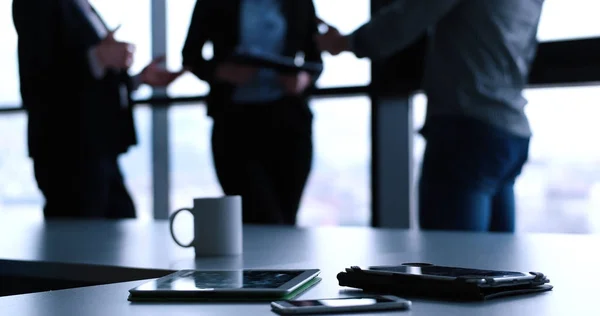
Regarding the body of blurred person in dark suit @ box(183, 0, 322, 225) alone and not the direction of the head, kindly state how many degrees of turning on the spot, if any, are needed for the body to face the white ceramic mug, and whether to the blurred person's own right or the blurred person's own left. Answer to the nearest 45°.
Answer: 0° — they already face it

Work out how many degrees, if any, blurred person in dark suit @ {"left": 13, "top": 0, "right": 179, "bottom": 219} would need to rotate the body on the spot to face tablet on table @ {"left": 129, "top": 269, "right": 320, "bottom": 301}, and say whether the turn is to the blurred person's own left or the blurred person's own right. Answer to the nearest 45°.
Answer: approximately 90° to the blurred person's own right

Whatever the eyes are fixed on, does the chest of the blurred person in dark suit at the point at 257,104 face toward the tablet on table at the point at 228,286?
yes

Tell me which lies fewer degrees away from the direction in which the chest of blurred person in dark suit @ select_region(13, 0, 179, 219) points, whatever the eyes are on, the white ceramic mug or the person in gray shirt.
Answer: the person in gray shirt

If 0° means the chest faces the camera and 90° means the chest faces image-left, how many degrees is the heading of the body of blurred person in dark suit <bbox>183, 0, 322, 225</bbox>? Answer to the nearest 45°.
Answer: approximately 0°

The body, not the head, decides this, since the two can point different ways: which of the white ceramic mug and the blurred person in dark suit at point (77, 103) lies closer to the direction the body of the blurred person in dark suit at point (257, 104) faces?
the white ceramic mug

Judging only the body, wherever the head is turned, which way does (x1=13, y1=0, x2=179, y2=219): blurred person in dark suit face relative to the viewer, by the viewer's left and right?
facing to the right of the viewer

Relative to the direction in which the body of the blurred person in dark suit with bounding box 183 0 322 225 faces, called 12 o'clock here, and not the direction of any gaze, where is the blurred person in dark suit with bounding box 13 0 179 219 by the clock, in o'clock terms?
the blurred person in dark suit with bounding box 13 0 179 219 is roughly at 3 o'clock from the blurred person in dark suit with bounding box 183 0 322 225.

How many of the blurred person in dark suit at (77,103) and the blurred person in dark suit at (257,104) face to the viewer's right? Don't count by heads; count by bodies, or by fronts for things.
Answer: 1

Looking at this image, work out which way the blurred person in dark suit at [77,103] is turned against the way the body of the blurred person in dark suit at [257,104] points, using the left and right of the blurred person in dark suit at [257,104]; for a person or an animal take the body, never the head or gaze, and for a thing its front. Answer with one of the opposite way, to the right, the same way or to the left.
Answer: to the left
